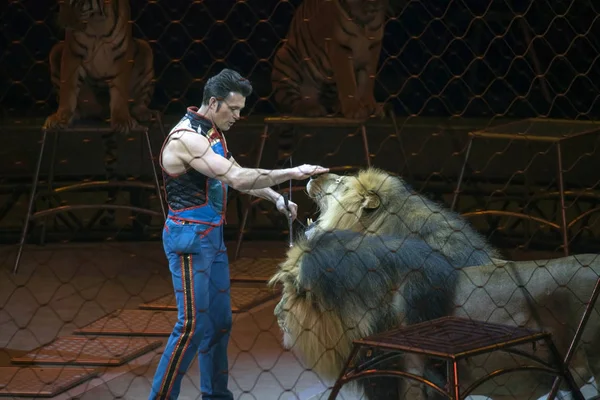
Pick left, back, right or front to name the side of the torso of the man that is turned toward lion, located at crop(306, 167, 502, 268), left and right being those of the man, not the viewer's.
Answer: front

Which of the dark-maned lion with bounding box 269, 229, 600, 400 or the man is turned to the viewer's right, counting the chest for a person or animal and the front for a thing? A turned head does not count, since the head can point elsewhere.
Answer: the man

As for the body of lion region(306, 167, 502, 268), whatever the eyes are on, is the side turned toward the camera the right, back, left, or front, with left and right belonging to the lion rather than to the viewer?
left

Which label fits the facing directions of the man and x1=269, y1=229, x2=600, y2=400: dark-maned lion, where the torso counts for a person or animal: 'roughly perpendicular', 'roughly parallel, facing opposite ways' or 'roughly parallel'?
roughly parallel, facing opposite ways

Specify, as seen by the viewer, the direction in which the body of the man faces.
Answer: to the viewer's right

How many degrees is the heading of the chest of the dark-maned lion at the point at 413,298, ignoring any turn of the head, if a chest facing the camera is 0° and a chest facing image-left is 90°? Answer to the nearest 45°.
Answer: approximately 90°

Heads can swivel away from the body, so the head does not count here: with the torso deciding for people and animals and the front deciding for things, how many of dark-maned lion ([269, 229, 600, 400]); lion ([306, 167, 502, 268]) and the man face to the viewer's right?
1

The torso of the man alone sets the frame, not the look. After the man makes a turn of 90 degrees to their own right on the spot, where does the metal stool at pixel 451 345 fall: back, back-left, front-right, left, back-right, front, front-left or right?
front-left

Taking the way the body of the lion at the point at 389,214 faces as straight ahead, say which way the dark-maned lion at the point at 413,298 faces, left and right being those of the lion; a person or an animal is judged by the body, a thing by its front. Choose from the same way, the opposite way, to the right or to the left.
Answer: the same way

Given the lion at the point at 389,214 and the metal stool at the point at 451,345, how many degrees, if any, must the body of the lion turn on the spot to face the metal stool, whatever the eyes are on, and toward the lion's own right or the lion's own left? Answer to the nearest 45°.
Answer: approximately 90° to the lion's own left

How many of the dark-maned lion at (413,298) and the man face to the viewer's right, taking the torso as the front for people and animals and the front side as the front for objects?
1

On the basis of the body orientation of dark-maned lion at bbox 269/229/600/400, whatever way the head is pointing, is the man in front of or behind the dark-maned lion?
in front

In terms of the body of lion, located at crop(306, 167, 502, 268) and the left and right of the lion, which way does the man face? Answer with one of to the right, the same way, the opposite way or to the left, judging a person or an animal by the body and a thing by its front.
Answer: the opposite way

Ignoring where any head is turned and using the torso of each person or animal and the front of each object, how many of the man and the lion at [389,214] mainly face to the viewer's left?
1
